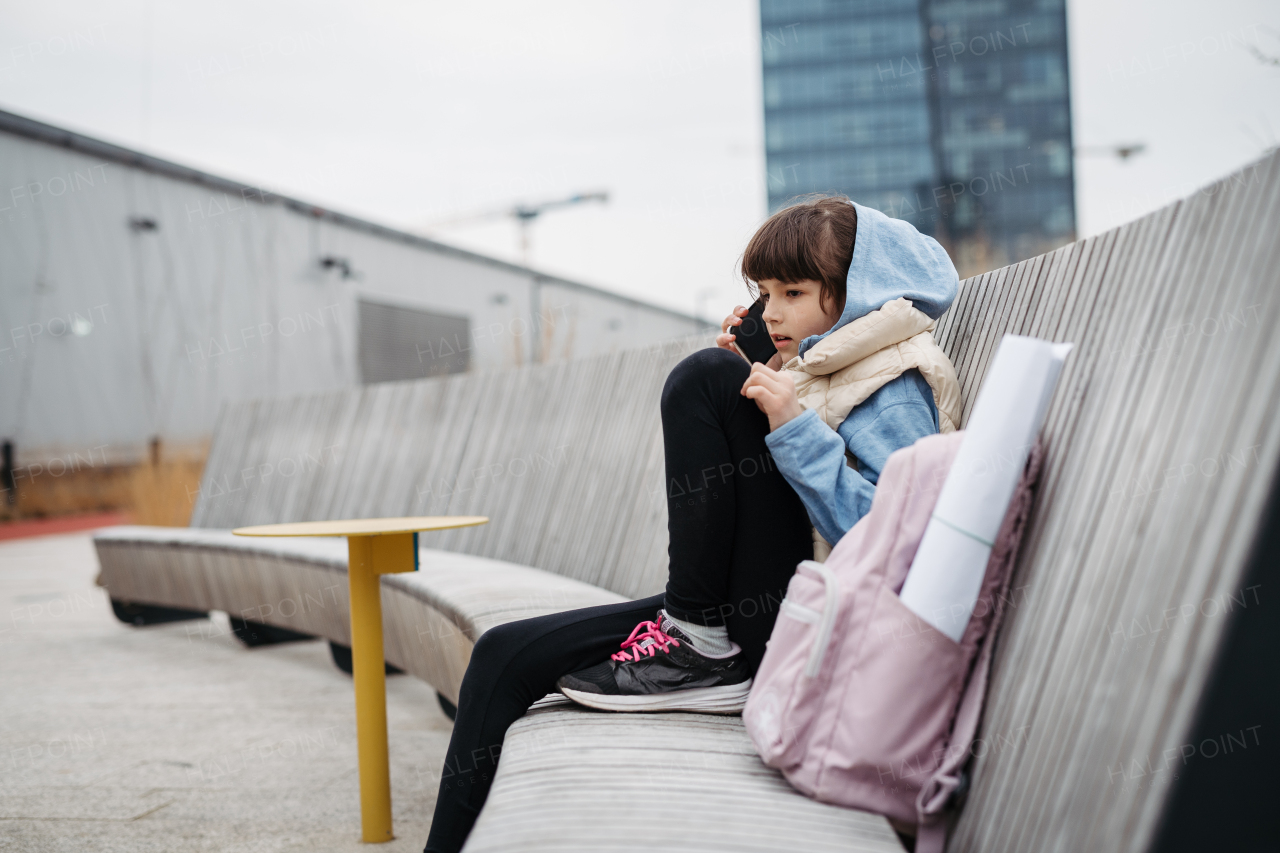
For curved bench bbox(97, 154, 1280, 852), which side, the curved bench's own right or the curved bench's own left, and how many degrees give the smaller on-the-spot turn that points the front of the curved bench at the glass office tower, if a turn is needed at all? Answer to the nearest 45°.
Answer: approximately 135° to the curved bench's own right

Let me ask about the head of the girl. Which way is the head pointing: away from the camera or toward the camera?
toward the camera

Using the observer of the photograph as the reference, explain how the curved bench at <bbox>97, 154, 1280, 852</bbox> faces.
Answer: facing the viewer and to the left of the viewer

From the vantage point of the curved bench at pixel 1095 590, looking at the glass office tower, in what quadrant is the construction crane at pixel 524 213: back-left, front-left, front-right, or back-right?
front-left
